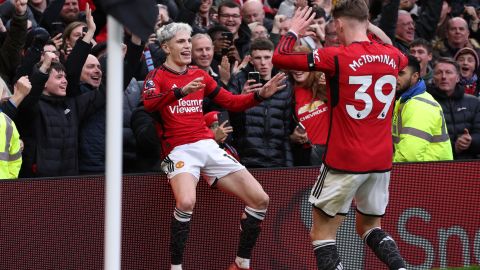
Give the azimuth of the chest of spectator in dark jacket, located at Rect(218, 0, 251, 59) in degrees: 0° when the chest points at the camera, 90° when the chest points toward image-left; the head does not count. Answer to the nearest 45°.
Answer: approximately 0°

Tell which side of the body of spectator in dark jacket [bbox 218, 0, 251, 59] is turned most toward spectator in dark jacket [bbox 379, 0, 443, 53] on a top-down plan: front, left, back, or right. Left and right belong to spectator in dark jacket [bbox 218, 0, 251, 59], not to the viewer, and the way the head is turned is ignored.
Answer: left

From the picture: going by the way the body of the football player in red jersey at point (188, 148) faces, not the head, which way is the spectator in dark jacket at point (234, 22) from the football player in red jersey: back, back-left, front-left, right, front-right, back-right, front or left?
back-left

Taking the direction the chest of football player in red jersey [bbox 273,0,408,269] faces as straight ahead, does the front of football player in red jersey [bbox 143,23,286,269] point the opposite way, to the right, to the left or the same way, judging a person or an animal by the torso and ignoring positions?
the opposite way

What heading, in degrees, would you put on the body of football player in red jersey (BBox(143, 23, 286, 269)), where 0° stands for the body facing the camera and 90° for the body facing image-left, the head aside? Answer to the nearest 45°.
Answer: approximately 315°

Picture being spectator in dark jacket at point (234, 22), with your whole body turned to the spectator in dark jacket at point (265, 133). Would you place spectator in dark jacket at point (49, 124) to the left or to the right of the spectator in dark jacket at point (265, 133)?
right
